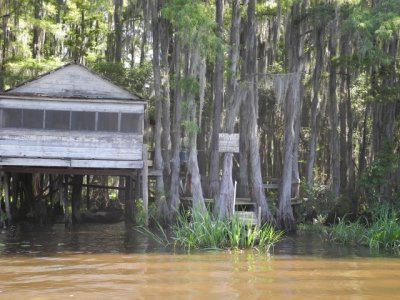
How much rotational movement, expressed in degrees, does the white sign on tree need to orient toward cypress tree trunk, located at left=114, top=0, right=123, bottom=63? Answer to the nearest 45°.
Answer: approximately 135° to its right

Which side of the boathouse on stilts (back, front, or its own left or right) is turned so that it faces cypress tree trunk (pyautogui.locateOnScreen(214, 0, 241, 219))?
left

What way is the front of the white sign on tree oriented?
toward the camera

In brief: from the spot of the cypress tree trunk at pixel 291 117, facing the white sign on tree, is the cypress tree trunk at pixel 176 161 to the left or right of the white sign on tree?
right

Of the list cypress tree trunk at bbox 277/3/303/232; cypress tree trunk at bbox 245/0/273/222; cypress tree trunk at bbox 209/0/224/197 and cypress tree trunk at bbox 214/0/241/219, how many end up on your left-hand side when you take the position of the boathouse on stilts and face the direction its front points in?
4

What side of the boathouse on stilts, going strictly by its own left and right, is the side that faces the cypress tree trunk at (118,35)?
back

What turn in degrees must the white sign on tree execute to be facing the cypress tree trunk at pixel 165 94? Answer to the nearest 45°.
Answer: approximately 135° to its right

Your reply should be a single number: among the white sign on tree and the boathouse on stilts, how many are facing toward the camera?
2

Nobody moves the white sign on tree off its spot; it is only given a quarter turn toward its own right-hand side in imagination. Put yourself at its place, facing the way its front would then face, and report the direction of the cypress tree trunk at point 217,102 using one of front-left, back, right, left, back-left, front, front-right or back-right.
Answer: right

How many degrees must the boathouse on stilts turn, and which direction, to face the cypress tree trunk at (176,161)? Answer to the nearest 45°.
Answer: approximately 90° to its left

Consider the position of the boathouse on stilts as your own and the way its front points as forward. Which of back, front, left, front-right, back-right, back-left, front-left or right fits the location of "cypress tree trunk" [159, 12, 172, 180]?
back-left
